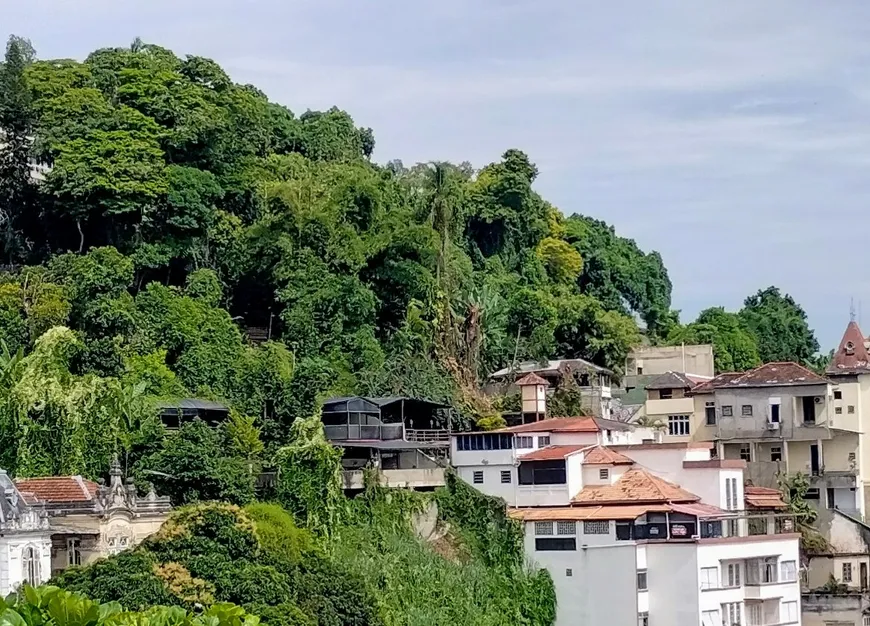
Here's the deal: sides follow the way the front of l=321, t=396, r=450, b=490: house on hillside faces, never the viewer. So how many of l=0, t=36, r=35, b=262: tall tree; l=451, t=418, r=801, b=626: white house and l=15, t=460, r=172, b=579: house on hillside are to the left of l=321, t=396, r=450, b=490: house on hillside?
1

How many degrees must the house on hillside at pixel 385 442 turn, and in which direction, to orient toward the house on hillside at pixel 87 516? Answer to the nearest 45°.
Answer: approximately 45° to its right

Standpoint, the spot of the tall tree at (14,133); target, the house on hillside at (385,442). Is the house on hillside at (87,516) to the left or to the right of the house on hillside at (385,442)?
right

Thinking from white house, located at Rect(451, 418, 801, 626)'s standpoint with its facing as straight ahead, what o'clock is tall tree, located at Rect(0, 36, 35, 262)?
The tall tree is roughly at 5 o'clock from the white house.

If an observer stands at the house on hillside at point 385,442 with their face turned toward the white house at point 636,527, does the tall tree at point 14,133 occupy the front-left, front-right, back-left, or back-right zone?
back-left

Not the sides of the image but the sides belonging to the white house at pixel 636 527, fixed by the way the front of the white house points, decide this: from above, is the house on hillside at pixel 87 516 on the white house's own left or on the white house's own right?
on the white house's own right

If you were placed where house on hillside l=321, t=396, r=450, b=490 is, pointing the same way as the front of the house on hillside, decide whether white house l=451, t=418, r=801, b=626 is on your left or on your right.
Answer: on your left

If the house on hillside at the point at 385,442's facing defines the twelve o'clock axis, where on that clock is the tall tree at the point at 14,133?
The tall tree is roughly at 4 o'clock from the house on hillside.

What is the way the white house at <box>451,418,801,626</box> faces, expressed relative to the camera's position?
facing the viewer and to the right of the viewer

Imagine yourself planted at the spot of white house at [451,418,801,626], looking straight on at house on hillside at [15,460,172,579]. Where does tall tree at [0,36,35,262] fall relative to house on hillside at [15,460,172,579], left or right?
right

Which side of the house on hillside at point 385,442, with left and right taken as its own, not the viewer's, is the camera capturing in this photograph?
front

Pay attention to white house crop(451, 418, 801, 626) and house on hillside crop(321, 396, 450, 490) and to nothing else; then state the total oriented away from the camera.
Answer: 0
